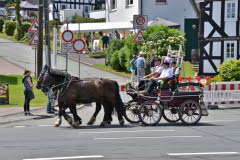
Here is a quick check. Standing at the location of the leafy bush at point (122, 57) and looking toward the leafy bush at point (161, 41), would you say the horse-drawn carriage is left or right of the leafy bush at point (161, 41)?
right

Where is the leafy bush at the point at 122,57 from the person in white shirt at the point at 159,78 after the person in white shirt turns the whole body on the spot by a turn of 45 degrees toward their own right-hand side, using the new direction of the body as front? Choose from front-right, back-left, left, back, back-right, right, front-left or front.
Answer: front-right

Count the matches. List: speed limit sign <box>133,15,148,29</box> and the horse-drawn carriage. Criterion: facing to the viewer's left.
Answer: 1

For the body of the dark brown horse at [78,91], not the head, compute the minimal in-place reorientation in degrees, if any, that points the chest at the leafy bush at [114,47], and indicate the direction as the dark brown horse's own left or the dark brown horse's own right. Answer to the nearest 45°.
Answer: approximately 90° to the dark brown horse's own right

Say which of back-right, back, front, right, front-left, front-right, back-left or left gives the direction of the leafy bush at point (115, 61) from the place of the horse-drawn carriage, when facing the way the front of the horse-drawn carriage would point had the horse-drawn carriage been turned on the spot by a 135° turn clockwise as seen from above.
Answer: front-left

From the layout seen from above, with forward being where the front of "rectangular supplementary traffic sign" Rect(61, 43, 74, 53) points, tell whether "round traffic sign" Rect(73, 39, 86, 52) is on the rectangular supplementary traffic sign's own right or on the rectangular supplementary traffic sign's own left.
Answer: on the rectangular supplementary traffic sign's own left

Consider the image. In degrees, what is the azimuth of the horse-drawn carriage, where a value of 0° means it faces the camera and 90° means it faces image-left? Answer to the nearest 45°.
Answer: approximately 90°

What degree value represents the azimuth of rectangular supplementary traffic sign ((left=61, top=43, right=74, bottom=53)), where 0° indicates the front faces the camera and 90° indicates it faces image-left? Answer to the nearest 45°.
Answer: approximately 0°

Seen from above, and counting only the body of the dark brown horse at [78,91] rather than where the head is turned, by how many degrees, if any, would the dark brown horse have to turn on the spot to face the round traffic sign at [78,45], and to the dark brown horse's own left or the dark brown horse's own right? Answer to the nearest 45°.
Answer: approximately 90° to the dark brown horse's own right

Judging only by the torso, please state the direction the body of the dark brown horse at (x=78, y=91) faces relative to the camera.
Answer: to the viewer's left

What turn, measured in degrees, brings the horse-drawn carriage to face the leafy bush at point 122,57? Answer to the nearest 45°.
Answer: approximately 90° to its right

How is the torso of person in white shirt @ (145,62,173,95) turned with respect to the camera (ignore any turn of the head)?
to the viewer's left

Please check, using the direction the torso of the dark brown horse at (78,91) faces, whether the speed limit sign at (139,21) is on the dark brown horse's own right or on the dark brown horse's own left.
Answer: on the dark brown horse's own right
